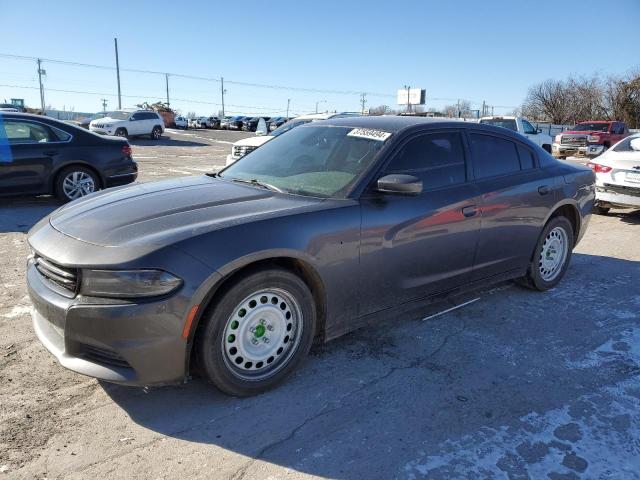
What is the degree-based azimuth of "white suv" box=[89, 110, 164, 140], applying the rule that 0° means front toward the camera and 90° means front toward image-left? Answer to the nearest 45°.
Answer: approximately 45°

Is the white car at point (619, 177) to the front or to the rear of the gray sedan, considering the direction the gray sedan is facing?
to the rear

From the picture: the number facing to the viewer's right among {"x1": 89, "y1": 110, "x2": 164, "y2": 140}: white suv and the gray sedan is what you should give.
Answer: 0

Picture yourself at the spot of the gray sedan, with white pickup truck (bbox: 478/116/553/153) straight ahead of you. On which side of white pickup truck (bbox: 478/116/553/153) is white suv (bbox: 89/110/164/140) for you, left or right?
left

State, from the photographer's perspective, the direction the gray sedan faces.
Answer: facing the viewer and to the left of the viewer

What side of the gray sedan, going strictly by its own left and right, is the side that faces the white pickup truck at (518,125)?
back

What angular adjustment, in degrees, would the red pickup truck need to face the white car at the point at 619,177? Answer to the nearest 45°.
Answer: approximately 45° to its left

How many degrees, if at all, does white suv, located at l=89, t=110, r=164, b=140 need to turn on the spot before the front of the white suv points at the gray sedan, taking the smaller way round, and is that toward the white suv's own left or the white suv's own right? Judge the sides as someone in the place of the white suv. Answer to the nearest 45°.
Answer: approximately 45° to the white suv's own left

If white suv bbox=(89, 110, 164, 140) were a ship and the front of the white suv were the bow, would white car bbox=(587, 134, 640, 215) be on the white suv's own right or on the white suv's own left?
on the white suv's own left

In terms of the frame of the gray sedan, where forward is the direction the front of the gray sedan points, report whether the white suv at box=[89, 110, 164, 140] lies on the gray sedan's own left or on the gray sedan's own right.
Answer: on the gray sedan's own right
